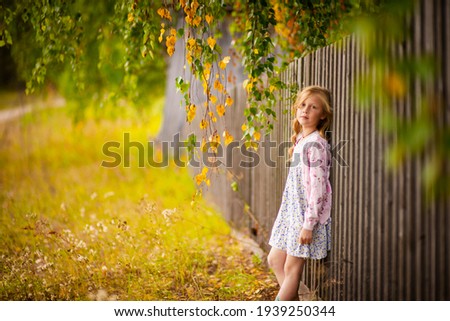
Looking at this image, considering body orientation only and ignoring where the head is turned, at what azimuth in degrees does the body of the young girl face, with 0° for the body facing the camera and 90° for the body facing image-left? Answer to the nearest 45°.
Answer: approximately 45°
